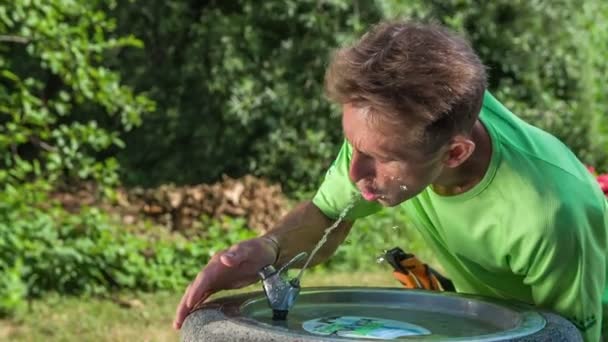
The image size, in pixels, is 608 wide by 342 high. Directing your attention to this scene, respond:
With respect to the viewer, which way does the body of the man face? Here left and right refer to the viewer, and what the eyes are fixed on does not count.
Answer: facing the viewer and to the left of the viewer

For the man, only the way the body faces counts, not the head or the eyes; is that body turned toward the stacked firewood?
no
